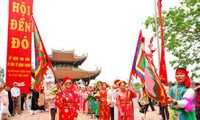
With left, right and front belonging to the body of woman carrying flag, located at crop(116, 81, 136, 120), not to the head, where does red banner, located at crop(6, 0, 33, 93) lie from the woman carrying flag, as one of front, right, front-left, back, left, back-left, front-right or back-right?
back-right

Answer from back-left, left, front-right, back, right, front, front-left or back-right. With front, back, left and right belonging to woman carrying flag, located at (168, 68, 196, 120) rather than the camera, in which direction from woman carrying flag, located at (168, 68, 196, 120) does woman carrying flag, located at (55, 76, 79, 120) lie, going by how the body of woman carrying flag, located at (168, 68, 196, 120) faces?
right

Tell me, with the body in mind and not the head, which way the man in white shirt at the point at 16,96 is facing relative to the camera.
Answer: toward the camera

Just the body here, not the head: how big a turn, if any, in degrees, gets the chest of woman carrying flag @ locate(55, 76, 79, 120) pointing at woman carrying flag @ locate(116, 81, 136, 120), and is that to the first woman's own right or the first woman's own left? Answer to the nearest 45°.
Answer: approximately 90° to the first woman's own left

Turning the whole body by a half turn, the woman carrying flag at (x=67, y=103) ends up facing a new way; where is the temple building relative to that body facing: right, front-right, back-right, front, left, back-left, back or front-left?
front

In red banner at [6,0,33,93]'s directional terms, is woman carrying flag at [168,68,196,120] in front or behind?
in front

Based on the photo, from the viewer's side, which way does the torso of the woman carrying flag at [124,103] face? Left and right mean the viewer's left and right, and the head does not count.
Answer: facing the viewer

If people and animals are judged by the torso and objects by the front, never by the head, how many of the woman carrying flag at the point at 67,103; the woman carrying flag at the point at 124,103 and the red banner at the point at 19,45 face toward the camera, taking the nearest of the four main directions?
3

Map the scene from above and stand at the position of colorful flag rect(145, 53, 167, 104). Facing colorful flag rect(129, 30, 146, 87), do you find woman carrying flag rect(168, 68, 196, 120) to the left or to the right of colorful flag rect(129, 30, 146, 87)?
right

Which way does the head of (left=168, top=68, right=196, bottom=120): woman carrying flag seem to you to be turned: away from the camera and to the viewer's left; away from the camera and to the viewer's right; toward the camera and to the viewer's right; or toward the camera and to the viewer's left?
toward the camera and to the viewer's left
